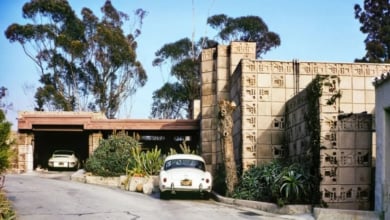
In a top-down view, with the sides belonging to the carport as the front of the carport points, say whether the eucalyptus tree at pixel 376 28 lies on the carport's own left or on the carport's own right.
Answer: on the carport's own left

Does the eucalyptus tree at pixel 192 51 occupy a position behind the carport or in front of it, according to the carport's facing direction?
behind

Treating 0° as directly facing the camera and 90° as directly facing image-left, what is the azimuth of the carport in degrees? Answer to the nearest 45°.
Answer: approximately 0°
